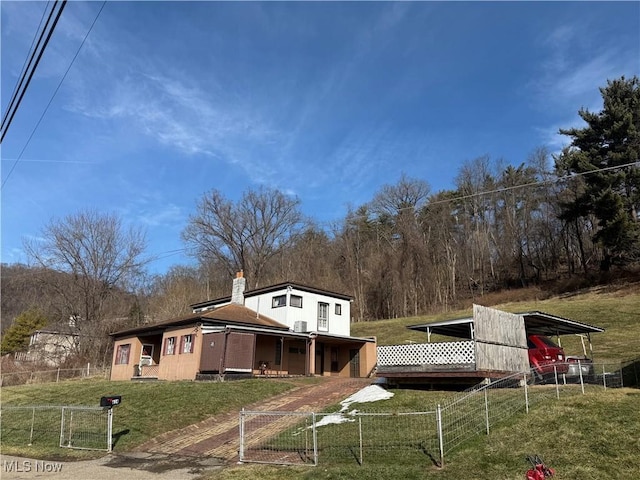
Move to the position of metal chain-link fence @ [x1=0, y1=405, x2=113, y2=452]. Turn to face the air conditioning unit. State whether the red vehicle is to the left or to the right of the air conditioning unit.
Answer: right

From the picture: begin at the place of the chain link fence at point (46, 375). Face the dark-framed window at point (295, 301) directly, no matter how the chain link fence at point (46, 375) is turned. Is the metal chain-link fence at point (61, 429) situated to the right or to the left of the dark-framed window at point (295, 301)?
right

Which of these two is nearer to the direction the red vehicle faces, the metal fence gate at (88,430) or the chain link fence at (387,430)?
the chain link fence

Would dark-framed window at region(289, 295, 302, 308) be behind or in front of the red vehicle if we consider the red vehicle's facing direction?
behind
